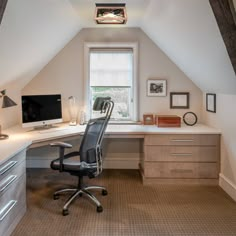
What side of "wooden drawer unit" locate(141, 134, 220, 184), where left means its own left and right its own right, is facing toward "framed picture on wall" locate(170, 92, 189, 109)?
back

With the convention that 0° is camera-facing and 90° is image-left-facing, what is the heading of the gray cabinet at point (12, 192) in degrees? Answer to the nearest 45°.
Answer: approximately 270°

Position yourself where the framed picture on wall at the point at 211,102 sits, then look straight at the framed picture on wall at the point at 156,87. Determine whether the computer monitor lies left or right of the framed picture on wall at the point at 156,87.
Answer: left

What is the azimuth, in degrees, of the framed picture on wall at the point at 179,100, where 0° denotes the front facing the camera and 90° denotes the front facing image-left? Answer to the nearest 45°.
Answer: approximately 0°

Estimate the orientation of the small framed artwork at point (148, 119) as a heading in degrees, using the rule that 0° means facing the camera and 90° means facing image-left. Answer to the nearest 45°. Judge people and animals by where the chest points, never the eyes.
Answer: approximately 0°

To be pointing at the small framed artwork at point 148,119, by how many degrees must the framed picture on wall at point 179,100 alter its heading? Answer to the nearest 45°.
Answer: approximately 45° to its right
